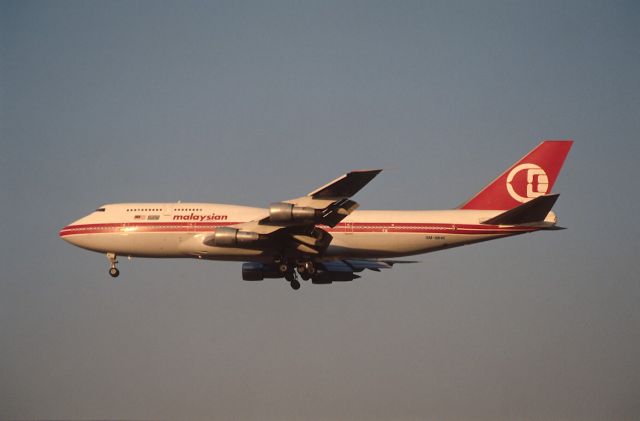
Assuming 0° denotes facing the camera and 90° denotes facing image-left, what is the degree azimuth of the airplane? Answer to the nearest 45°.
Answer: approximately 90°
